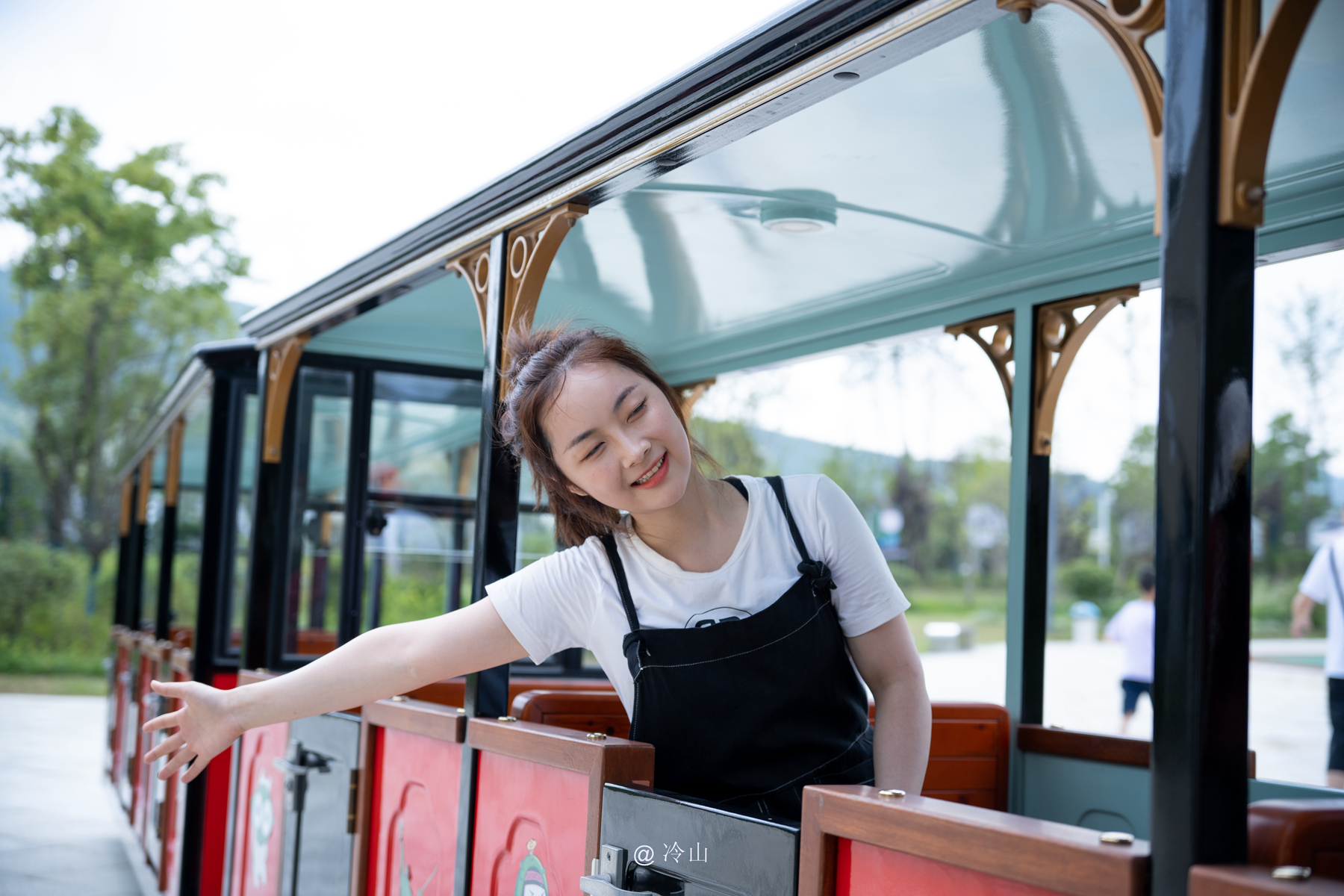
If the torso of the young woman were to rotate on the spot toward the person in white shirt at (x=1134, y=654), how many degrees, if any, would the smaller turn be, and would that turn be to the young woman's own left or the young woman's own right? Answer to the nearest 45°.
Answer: approximately 135° to the young woman's own left
